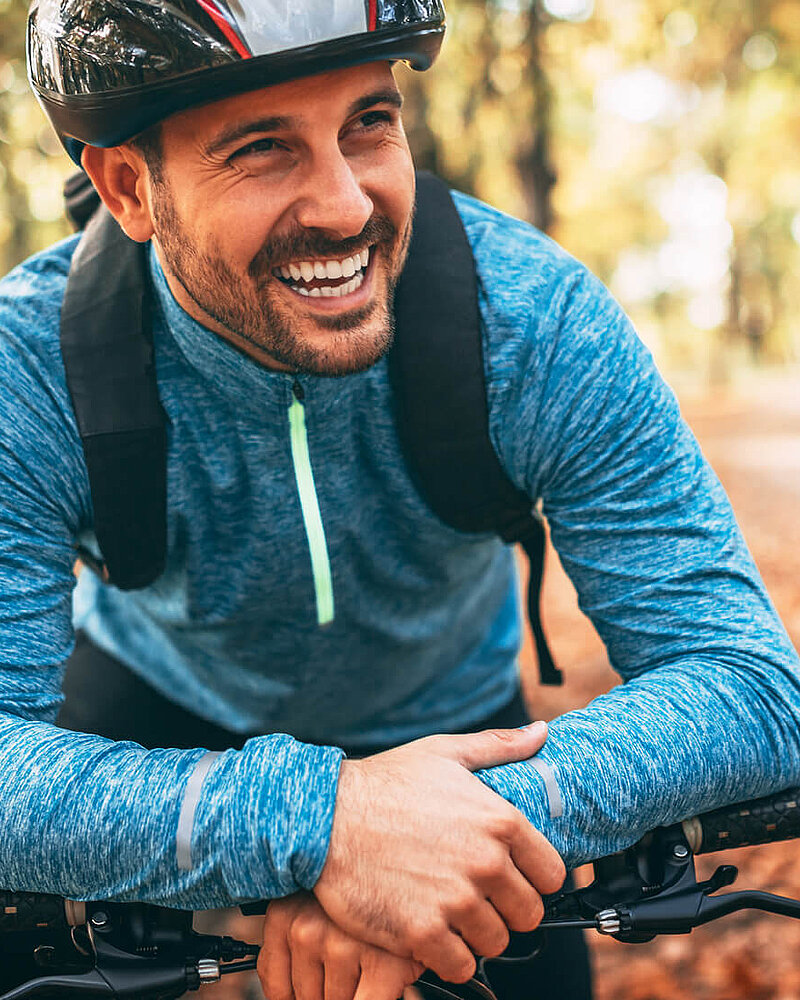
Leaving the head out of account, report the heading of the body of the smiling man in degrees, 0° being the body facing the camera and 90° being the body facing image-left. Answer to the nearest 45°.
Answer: approximately 0°

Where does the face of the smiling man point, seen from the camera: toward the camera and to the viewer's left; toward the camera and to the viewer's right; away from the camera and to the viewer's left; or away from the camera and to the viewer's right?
toward the camera and to the viewer's right
